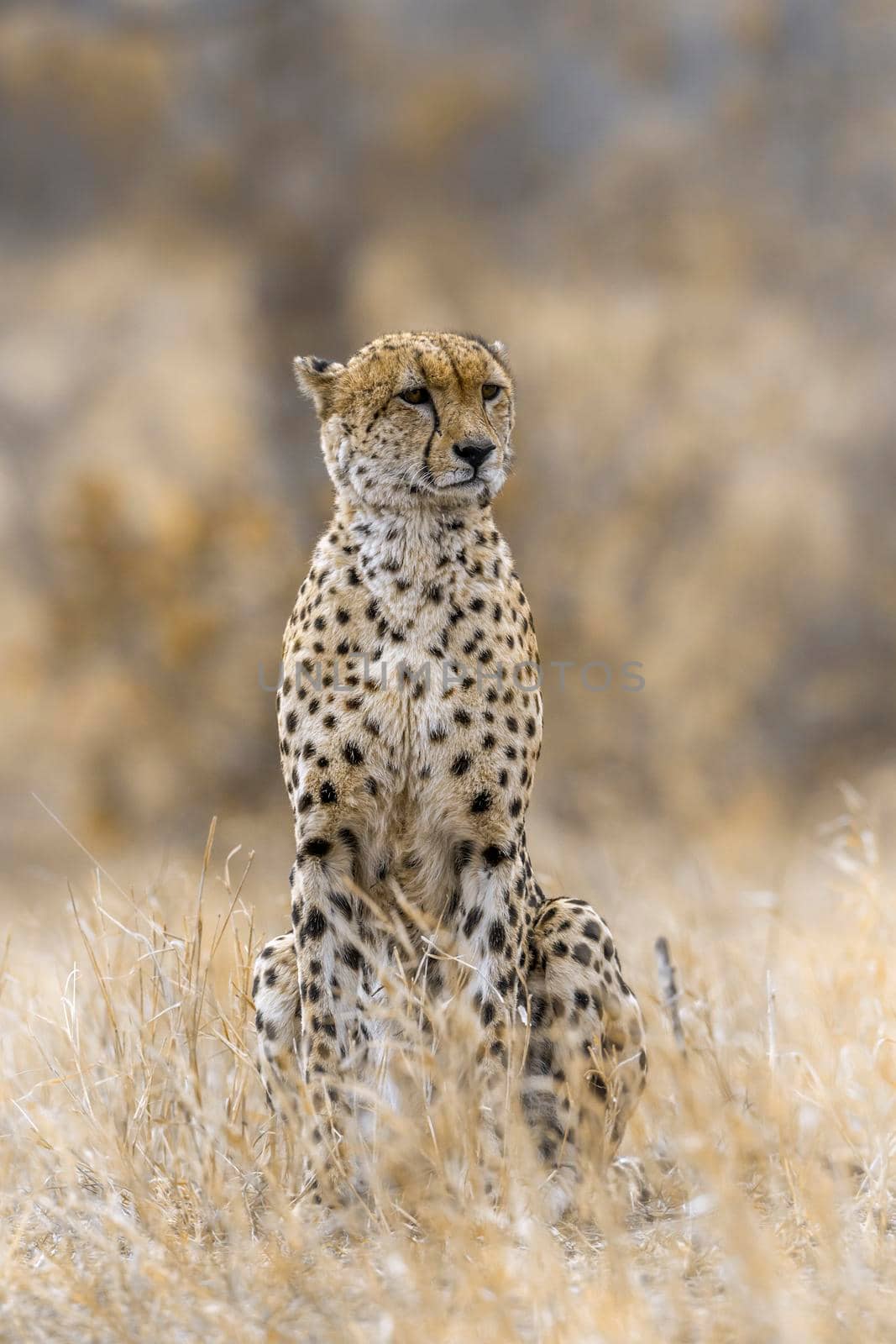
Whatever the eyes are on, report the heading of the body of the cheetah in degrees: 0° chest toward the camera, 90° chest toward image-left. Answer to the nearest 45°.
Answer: approximately 0°
